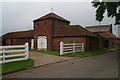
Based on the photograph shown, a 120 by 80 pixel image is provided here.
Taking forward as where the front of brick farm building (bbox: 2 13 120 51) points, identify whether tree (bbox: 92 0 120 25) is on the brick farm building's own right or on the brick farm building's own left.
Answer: on the brick farm building's own left

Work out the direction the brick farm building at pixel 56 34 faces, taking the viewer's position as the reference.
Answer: facing the viewer and to the left of the viewer
